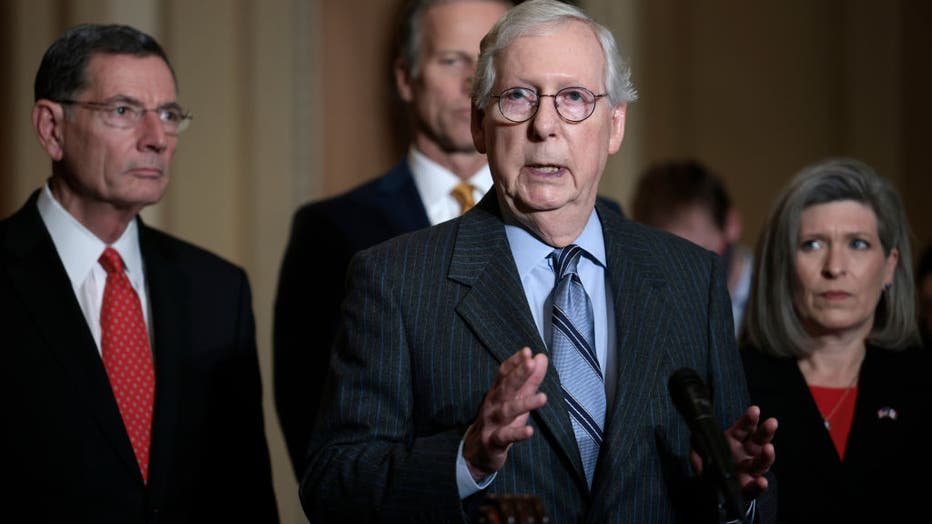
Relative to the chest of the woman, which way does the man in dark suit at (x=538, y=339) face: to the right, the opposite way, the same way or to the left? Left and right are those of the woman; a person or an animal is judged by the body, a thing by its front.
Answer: the same way

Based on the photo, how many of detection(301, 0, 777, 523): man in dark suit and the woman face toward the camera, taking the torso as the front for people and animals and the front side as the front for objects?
2

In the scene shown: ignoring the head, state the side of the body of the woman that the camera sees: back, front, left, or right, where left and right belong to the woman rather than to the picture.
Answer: front

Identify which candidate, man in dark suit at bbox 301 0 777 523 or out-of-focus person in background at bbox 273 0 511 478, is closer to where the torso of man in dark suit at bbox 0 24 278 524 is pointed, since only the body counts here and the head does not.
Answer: the man in dark suit

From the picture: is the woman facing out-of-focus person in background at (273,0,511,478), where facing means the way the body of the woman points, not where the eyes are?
no

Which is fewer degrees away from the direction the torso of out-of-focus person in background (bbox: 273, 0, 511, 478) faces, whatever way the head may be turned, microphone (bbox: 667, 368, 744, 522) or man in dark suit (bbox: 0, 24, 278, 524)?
the microphone

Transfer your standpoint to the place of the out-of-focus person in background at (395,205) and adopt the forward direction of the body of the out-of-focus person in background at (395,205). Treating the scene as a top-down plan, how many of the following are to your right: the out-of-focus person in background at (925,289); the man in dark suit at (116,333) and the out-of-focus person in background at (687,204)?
1

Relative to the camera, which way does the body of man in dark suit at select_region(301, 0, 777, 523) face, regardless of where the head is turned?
toward the camera

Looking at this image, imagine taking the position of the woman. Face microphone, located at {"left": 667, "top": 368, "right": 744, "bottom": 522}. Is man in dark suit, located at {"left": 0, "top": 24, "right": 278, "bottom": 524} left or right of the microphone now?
right

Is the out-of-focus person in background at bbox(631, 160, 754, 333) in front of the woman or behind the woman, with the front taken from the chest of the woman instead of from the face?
behind

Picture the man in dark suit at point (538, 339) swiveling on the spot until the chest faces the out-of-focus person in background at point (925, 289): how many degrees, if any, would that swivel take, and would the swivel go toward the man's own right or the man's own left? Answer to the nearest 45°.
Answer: approximately 135° to the man's own left

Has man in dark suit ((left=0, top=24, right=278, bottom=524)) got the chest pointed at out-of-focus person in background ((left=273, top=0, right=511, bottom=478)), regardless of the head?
no

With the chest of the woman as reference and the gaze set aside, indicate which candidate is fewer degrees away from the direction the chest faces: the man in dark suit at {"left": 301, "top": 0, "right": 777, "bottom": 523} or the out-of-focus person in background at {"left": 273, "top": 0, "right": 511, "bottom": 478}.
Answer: the man in dark suit

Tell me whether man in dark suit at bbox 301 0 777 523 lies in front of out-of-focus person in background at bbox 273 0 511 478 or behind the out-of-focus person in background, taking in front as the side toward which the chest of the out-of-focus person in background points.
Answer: in front

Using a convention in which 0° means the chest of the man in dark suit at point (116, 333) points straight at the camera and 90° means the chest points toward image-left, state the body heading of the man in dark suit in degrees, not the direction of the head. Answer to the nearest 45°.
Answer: approximately 315°

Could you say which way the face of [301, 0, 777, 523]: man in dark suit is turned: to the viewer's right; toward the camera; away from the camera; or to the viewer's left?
toward the camera
